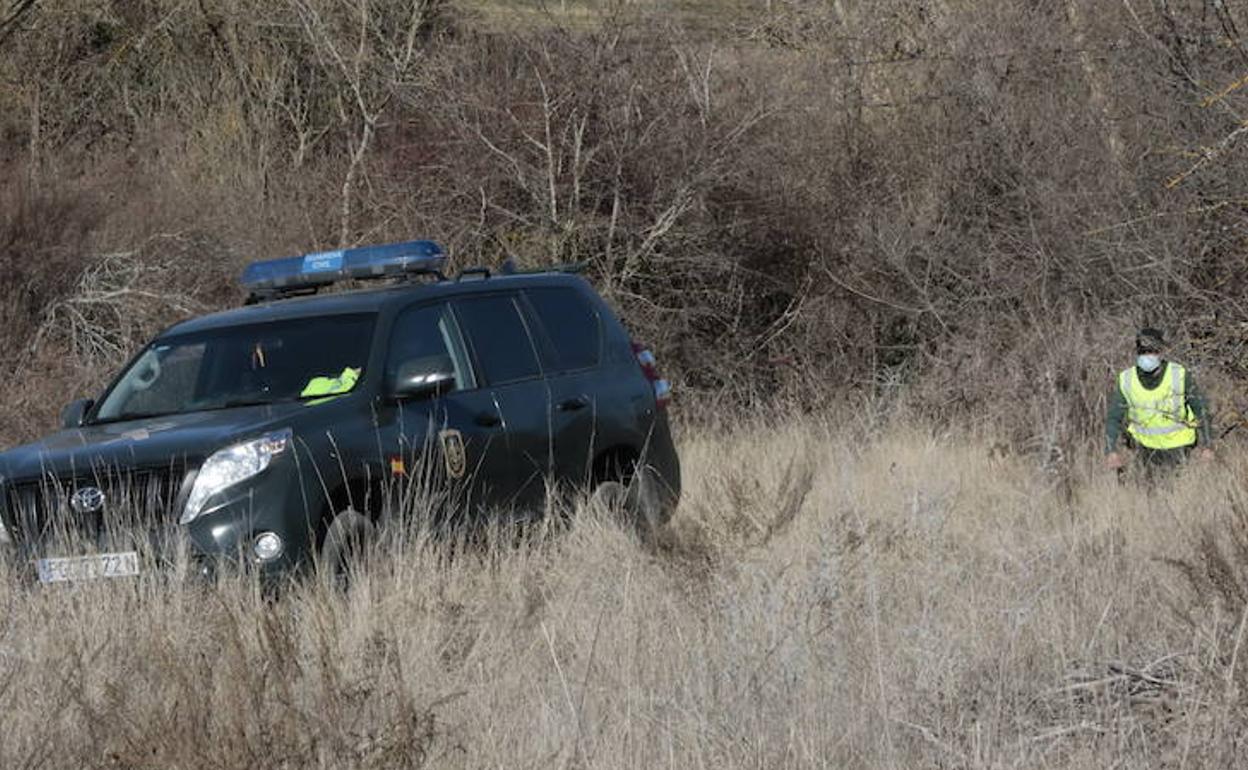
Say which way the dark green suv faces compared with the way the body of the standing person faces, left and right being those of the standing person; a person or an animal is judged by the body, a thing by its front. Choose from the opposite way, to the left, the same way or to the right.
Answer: the same way

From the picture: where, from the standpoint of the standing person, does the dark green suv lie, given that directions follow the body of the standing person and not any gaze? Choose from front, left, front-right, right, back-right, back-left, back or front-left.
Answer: front-right

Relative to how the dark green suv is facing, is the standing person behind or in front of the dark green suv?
behind

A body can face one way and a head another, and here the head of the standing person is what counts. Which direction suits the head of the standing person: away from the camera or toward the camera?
toward the camera

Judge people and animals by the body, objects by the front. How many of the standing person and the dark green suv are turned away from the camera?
0

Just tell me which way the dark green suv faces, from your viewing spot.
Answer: facing the viewer and to the left of the viewer

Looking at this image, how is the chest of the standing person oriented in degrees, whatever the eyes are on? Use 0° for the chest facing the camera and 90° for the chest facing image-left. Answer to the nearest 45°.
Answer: approximately 0°
